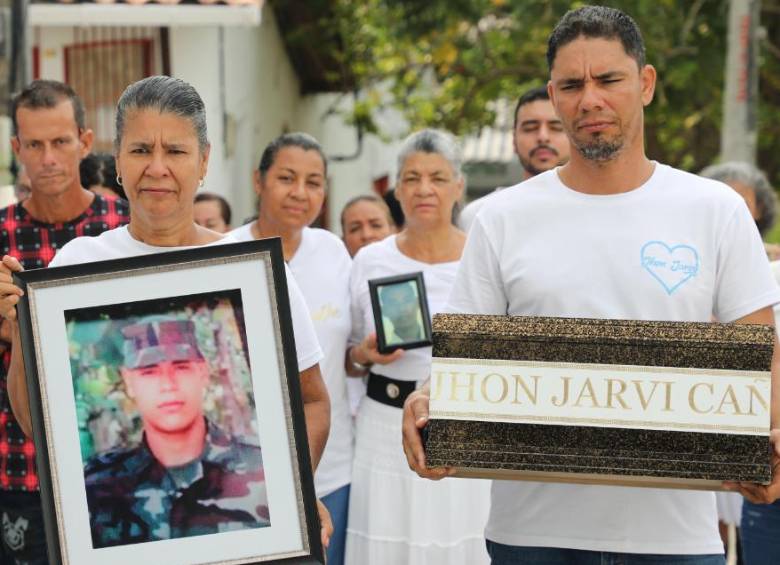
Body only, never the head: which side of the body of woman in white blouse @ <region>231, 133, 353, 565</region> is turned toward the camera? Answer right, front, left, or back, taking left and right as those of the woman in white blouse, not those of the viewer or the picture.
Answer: front

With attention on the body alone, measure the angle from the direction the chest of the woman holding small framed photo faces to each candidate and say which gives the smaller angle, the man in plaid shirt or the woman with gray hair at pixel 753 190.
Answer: the man in plaid shirt

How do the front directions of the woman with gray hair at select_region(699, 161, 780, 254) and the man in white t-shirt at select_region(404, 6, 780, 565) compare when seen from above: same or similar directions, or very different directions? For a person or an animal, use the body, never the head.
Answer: same or similar directions

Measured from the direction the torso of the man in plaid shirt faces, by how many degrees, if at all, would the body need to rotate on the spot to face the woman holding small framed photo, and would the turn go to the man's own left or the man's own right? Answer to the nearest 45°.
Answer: approximately 90° to the man's own left

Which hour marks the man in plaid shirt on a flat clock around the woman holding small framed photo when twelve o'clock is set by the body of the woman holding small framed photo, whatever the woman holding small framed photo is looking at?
The man in plaid shirt is roughly at 2 o'clock from the woman holding small framed photo.

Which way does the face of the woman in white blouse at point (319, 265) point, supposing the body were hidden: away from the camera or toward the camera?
toward the camera

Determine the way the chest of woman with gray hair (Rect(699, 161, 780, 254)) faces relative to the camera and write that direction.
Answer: toward the camera

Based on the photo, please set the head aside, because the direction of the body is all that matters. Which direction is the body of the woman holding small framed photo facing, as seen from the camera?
toward the camera

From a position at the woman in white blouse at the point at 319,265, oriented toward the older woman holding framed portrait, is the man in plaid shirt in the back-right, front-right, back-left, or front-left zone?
front-right

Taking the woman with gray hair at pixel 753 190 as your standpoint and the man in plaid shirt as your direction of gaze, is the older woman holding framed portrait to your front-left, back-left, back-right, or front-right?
front-left

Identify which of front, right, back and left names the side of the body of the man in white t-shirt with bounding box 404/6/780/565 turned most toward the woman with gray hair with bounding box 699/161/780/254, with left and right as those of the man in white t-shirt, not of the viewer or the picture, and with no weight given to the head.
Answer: back

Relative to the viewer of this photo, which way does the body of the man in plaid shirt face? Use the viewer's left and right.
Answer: facing the viewer

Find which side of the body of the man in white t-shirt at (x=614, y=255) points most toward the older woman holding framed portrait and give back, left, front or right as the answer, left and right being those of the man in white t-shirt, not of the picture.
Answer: right
